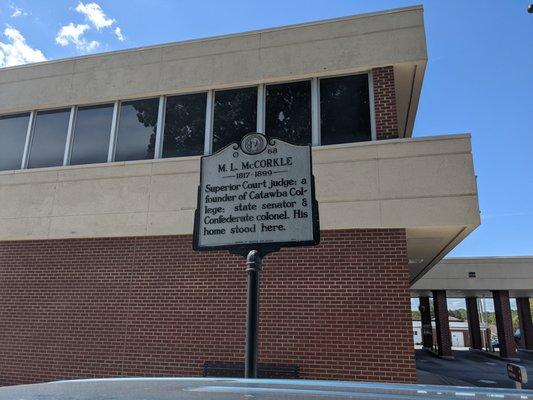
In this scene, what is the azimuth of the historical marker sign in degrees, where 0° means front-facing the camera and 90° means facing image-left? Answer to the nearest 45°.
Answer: approximately 0°

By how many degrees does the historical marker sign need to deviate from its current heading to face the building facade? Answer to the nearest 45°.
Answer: approximately 180°
